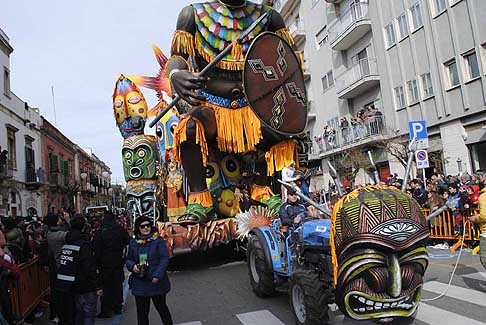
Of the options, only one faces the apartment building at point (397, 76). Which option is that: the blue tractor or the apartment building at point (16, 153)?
the apartment building at point (16, 153)

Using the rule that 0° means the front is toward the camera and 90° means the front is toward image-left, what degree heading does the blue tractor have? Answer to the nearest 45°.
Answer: approximately 315°

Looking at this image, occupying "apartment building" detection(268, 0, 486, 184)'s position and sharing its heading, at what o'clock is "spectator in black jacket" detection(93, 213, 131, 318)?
The spectator in black jacket is roughly at 11 o'clock from the apartment building.

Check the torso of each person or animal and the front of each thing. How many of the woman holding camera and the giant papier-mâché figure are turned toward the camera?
2

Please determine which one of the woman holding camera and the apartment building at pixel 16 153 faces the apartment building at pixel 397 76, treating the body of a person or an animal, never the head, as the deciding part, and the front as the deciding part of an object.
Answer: the apartment building at pixel 16 153

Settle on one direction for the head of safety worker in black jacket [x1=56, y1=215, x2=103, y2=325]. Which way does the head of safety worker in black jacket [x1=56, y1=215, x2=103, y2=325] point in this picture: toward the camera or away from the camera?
away from the camera

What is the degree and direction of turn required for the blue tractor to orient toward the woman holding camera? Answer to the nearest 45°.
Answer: approximately 135° to its right

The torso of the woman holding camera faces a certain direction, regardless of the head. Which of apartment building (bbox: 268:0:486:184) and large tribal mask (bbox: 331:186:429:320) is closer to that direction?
the large tribal mask

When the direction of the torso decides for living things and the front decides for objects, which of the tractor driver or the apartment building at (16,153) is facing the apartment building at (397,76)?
the apartment building at (16,153)

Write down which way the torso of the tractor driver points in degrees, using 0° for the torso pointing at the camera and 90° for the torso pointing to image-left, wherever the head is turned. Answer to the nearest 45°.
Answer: approximately 315°

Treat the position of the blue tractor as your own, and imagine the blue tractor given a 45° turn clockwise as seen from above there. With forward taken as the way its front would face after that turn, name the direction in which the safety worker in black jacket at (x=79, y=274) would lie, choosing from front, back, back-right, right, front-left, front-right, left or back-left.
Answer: right

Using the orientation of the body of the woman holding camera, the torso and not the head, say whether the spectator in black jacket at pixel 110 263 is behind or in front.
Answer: behind
